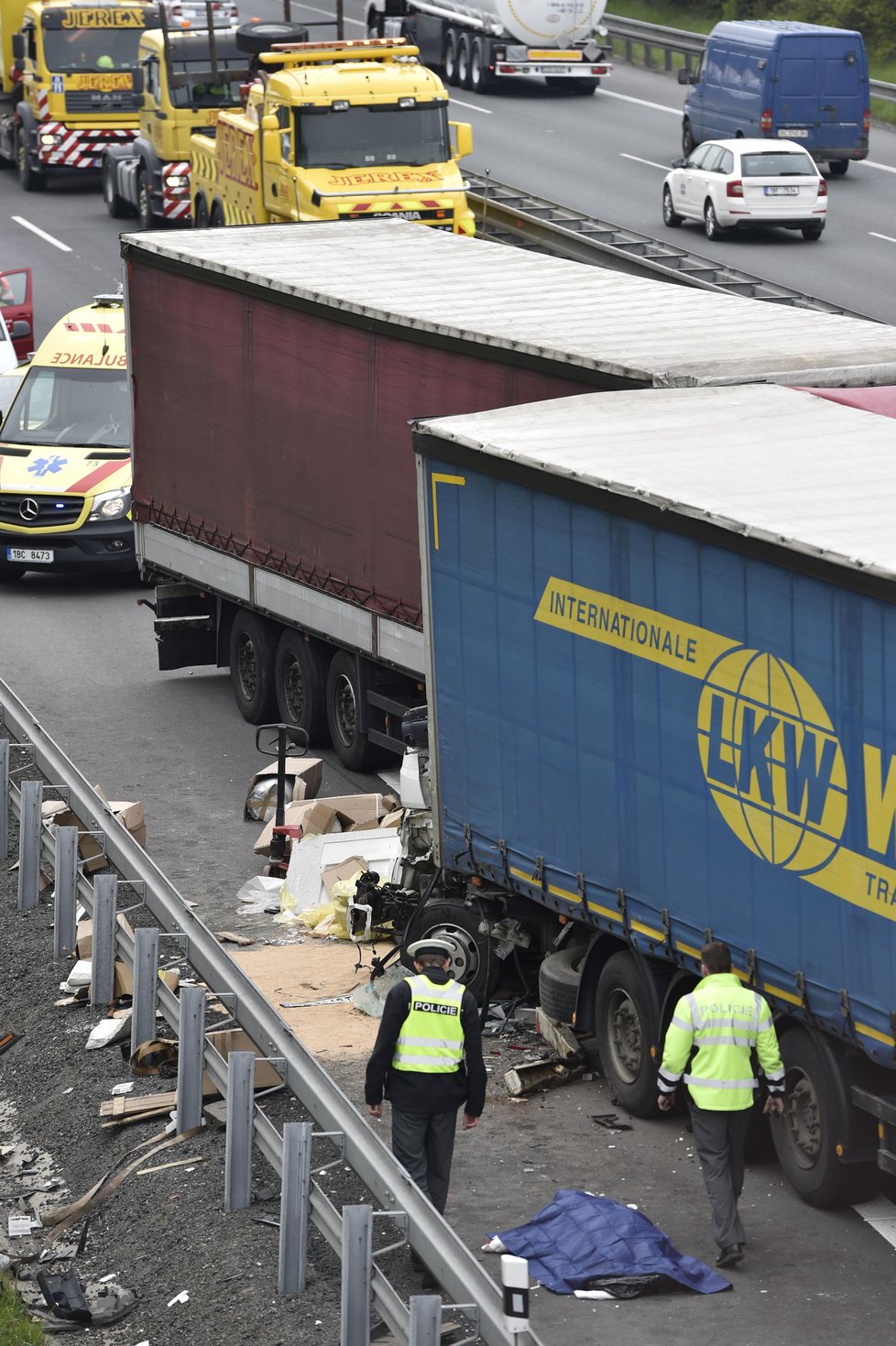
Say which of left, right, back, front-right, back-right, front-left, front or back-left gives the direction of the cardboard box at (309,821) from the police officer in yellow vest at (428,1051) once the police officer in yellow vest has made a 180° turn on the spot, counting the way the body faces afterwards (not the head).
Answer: back

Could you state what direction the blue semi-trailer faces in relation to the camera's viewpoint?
facing the viewer and to the right of the viewer

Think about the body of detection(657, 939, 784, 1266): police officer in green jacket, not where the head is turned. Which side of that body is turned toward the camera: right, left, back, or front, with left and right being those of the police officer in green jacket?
back

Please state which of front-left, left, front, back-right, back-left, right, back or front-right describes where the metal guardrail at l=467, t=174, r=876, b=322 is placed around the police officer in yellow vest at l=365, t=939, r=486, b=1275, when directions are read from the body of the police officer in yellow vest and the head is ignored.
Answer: front

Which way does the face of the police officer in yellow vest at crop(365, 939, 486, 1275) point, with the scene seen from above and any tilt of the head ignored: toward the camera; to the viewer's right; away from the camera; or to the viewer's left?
away from the camera

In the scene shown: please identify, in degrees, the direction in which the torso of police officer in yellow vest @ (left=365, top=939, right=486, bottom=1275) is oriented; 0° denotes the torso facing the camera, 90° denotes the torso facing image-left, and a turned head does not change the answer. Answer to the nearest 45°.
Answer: approximately 180°

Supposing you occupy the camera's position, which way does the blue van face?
facing away from the viewer and to the left of the viewer

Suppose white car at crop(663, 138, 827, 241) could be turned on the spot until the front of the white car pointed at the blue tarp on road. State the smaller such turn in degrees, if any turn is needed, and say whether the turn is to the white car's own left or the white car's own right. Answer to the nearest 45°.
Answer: approximately 135° to the white car's own left

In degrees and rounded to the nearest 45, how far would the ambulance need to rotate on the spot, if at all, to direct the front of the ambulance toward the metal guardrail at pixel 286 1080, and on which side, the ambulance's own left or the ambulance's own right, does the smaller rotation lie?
approximately 45° to the ambulance's own left

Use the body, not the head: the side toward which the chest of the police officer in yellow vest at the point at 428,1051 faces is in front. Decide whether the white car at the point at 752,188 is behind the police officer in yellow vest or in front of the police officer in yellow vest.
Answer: in front

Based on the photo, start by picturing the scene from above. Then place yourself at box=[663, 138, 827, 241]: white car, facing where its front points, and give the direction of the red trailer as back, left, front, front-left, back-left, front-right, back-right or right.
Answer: back-left

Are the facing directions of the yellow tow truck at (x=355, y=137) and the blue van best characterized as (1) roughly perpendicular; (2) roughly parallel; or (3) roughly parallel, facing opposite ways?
roughly parallel, facing opposite ways

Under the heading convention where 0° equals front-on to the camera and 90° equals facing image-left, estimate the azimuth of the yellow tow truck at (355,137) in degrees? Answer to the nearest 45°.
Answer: approximately 315°

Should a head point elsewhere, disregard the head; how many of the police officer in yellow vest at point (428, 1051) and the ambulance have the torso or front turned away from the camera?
1

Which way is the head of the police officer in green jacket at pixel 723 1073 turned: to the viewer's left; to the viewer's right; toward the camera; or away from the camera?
away from the camera
